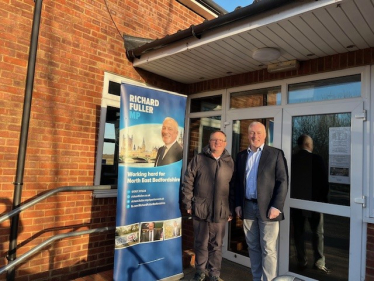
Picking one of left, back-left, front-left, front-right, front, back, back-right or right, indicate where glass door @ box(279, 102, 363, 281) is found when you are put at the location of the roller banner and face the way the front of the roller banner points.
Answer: front-left

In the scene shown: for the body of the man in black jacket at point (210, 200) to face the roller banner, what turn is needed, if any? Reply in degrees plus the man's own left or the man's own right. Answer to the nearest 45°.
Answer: approximately 90° to the man's own right

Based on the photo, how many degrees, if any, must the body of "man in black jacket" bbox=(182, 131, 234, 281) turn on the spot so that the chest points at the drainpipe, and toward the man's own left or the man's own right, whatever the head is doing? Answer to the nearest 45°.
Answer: approximately 90° to the man's own right

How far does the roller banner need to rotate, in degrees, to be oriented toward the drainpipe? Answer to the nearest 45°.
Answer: approximately 135° to its right

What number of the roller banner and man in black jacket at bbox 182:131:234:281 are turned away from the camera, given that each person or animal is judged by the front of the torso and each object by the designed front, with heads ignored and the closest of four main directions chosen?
0

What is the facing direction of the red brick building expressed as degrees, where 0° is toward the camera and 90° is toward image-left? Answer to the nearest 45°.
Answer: approximately 45°
